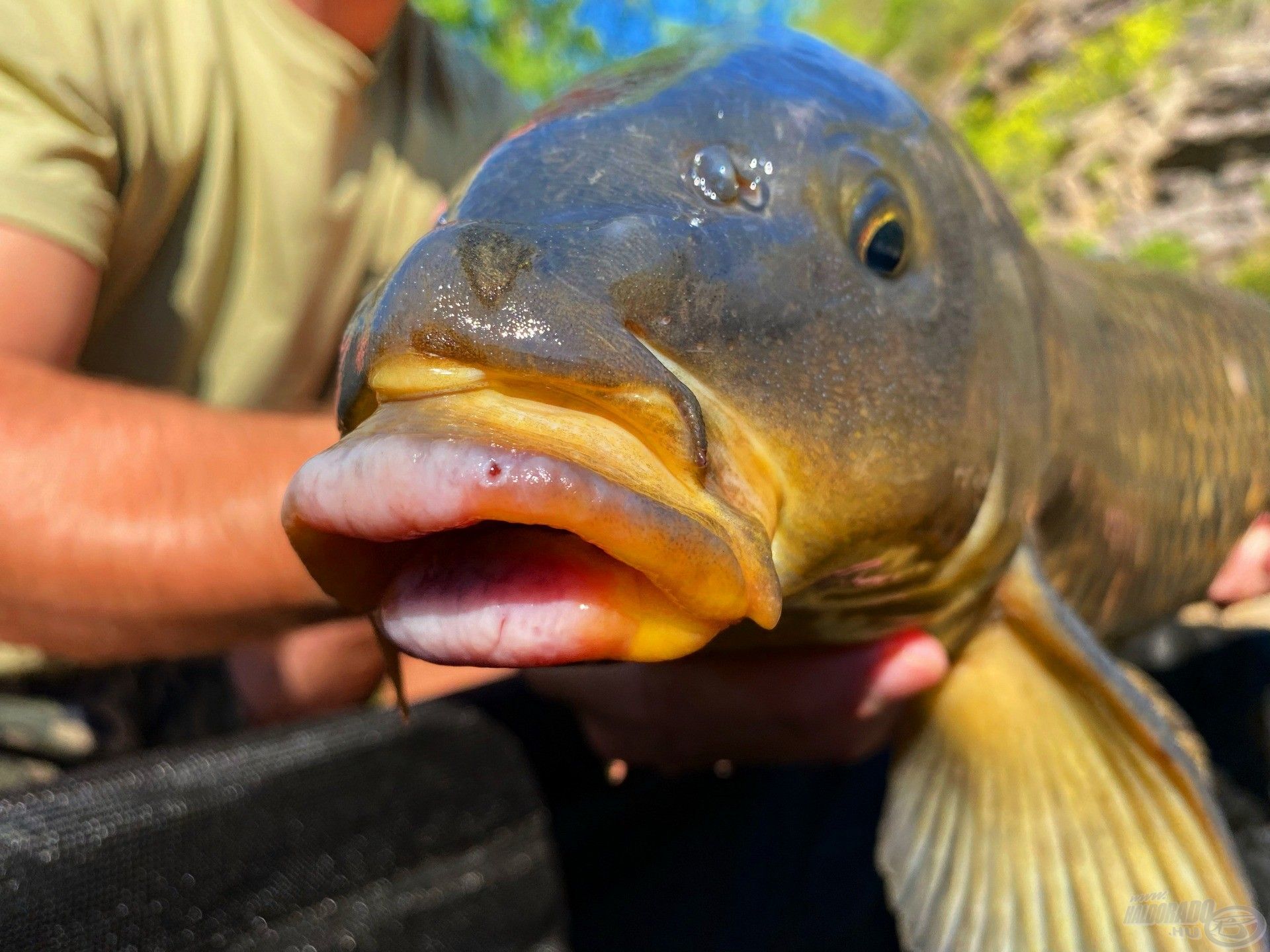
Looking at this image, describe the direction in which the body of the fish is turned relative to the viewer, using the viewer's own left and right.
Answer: facing the viewer and to the left of the viewer
